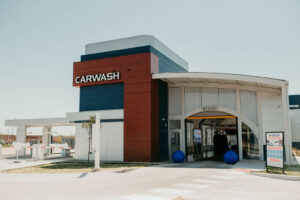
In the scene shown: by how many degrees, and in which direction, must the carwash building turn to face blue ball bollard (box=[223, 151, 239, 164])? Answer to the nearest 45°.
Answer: approximately 45° to its left

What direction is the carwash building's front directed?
toward the camera

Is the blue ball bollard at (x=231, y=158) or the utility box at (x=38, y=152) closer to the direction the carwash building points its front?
the blue ball bollard

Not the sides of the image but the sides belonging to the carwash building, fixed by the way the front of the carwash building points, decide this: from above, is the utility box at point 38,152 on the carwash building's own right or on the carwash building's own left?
on the carwash building's own right

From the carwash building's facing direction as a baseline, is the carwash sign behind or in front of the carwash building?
in front
